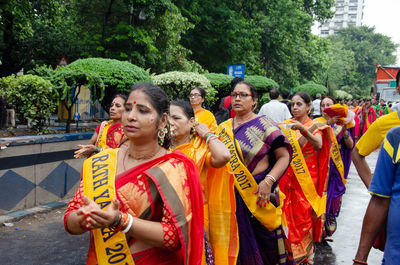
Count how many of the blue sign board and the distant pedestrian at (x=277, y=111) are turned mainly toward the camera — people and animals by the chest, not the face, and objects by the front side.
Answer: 1

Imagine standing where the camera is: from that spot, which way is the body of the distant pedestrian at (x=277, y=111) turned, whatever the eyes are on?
away from the camera

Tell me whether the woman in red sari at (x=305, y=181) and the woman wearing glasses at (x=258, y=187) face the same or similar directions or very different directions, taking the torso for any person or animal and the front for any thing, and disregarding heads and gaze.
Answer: same or similar directions

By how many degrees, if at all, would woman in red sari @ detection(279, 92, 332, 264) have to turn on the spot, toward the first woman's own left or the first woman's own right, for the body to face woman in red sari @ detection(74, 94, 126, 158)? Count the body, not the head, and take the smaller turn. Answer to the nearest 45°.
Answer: approximately 45° to the first woman's own right

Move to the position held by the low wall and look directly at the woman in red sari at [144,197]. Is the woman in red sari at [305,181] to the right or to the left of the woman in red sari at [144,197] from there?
left

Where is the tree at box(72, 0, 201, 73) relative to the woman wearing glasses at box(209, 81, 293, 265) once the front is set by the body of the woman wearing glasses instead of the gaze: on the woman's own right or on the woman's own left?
on the woman's own right

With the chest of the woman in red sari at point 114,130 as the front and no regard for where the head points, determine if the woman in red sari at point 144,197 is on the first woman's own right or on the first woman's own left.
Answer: on the first woman's own left

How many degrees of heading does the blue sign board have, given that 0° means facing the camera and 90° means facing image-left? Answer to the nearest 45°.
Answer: approximately 0°

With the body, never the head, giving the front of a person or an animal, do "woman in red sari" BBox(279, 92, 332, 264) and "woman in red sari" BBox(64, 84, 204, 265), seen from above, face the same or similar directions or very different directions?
same or similar directions

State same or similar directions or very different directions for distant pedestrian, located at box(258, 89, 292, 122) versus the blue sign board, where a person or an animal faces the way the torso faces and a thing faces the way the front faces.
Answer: very different directions

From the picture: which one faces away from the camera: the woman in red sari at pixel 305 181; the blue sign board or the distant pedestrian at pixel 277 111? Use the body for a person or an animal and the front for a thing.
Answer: the distant pedestrian

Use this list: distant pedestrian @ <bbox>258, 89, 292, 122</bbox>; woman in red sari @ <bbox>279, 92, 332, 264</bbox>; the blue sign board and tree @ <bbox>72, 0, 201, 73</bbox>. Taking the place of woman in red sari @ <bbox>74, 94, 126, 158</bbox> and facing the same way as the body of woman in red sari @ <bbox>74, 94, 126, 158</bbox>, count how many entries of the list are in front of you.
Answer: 0

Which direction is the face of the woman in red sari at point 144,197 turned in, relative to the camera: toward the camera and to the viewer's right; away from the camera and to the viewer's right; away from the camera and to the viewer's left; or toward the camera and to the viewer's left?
toward the camera and to the viewer's left

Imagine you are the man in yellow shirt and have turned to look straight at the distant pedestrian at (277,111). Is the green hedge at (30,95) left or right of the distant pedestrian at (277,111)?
left

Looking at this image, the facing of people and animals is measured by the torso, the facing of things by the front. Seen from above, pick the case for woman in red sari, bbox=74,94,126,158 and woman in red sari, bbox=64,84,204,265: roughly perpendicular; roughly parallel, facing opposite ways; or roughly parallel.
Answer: roughly parallel

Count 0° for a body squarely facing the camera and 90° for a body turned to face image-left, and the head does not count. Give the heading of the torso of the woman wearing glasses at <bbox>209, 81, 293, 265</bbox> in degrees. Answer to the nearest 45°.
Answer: approximately 45°

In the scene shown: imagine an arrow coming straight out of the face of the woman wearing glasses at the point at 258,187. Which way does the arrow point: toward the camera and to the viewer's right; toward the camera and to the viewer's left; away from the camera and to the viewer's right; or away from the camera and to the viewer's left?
toward the camera and to the viewer's left

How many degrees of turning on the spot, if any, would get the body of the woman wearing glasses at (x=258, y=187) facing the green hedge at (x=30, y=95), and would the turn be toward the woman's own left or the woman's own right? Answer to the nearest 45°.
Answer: approximately 90° to the woman's own right

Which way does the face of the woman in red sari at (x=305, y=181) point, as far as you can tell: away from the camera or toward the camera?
toward the camera
